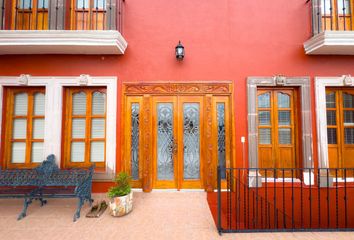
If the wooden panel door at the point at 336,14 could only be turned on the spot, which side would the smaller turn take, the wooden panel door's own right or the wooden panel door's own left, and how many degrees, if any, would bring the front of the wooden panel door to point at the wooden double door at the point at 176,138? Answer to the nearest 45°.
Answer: approximately 45° to the wooden panel door's own right

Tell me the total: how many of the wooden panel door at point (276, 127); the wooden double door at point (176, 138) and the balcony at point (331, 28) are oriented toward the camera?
3

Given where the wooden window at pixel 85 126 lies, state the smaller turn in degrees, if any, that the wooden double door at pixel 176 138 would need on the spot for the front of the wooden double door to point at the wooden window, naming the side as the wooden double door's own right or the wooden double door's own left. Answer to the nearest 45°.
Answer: approximately 90° to the wooden double door's own right

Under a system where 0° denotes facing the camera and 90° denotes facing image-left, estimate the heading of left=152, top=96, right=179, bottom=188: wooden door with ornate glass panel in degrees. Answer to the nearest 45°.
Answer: approximately 0°

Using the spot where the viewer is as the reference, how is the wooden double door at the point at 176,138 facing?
facing the viewer

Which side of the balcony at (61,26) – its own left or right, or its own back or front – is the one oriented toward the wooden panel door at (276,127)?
left

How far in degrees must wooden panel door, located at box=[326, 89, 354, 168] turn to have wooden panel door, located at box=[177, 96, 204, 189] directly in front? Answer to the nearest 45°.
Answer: approximately 45° to its right

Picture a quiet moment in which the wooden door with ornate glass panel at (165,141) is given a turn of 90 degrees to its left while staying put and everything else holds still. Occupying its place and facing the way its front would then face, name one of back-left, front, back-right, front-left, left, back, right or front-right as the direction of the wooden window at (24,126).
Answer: back

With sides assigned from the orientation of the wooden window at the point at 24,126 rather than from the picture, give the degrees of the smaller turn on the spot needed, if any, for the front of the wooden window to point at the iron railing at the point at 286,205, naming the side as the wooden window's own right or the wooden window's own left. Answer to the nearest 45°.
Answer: approximately 45° to the wooden window's own left

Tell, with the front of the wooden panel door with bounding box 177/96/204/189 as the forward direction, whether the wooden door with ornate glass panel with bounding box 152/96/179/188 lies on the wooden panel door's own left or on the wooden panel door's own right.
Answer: on the wooden panel door's own right

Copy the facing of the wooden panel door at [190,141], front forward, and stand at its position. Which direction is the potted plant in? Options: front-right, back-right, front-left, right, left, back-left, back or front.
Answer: front-right

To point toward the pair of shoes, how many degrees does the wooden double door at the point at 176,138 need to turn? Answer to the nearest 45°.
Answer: approximately 45° to its right

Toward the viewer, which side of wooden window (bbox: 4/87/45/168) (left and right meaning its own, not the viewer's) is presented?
front
